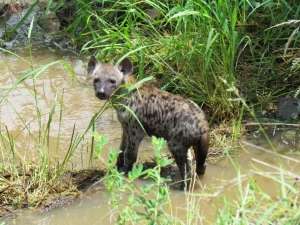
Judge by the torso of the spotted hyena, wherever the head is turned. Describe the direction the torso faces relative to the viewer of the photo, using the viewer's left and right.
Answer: facing to the left of the viewer
